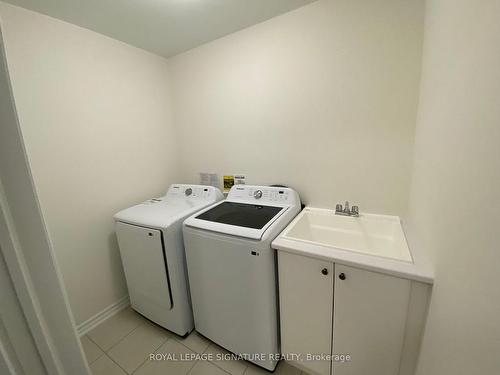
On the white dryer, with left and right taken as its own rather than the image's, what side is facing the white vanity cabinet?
left

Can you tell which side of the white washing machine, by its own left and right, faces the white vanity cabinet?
left

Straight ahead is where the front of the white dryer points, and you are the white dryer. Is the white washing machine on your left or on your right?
on your left

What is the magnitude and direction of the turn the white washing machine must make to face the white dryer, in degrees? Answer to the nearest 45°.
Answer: approximately 90° to its right

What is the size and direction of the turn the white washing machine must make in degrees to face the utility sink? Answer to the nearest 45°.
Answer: approximately 135° to its left

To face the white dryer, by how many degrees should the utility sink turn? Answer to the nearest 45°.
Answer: approximately 45° to its right
